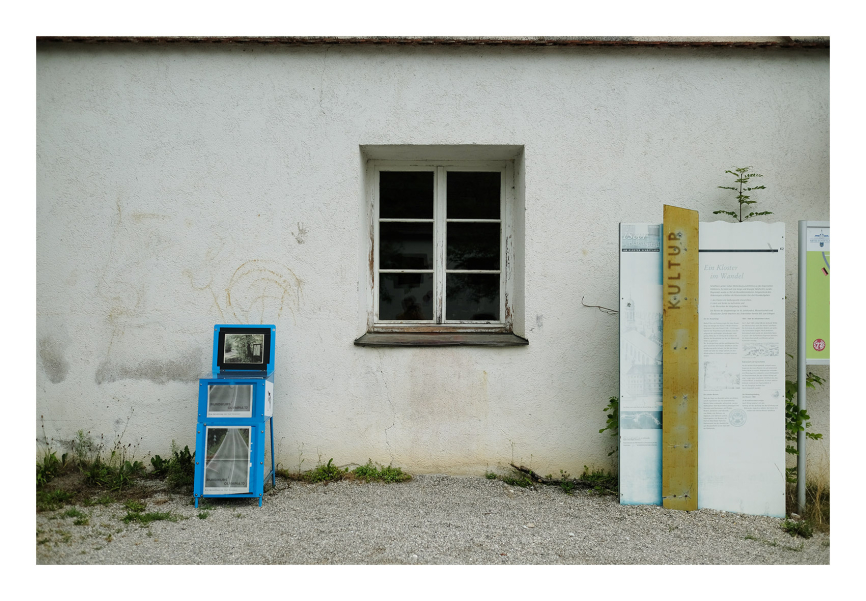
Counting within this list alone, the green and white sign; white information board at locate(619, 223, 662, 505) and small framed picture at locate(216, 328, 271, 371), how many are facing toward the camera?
3

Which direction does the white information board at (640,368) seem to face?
toward the camera

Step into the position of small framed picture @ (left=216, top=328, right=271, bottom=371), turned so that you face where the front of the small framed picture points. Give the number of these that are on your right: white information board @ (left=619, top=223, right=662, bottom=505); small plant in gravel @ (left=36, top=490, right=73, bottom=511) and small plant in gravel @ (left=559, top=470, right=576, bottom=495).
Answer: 1

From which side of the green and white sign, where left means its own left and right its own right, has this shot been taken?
front

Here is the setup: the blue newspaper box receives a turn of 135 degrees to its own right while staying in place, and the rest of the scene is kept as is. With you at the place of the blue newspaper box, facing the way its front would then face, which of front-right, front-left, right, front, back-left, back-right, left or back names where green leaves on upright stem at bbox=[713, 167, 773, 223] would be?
back-right

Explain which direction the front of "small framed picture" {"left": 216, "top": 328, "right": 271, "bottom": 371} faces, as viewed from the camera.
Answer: facing the viewer

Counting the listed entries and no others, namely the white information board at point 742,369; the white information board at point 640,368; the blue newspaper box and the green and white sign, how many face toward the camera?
4

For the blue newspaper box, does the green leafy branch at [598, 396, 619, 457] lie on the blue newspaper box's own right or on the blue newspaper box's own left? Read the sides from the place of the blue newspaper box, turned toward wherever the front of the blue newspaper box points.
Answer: on the blue newspaper box's own left

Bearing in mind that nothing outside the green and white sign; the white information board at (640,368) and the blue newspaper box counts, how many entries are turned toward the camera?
3
